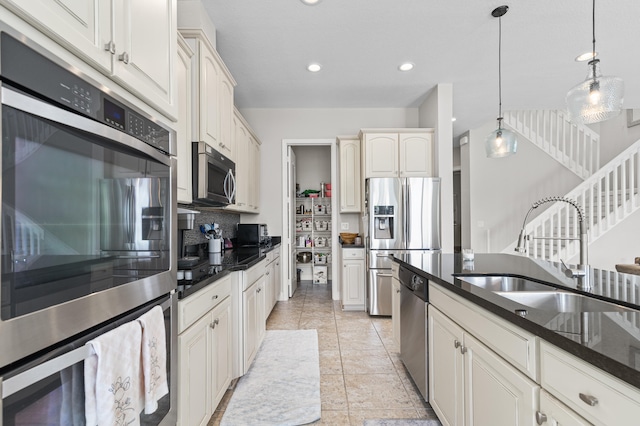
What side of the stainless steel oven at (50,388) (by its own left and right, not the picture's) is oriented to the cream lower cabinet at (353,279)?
left

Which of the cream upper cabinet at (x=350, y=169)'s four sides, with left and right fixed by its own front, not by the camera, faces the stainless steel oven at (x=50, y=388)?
front

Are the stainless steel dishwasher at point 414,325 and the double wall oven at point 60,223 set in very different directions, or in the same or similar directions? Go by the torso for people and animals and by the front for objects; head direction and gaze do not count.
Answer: very different directions

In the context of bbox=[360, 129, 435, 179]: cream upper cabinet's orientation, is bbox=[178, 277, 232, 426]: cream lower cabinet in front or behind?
in front

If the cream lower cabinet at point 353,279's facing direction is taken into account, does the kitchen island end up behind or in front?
in front

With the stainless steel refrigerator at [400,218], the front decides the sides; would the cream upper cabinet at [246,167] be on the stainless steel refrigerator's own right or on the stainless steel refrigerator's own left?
on the stainless steel refrigerator's own right

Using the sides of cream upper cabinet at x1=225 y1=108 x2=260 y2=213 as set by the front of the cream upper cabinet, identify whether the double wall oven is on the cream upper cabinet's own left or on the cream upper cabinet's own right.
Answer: on the cream upper cabinet's own right

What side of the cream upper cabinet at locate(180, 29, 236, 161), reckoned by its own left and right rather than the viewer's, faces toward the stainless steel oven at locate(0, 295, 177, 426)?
right

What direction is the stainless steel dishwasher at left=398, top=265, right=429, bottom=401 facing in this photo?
to the viewer's left
